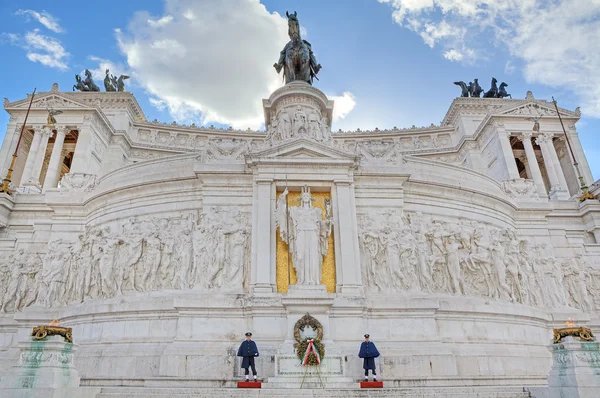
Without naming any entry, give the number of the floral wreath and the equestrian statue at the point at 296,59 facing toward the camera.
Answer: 2

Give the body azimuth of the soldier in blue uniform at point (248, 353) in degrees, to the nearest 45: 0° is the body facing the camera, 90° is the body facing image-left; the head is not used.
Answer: approximately 0°
